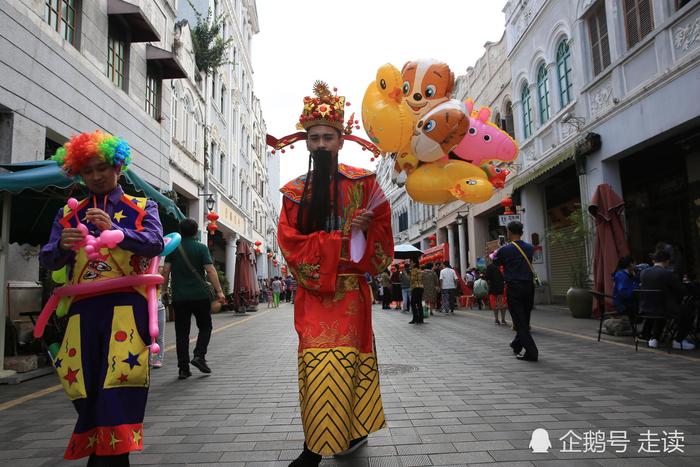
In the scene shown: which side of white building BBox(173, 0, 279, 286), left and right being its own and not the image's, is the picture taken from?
right

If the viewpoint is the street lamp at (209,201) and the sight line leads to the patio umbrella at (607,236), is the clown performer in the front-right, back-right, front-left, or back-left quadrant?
front-right

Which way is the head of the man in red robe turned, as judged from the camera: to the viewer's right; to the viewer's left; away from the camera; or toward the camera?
toward the camera

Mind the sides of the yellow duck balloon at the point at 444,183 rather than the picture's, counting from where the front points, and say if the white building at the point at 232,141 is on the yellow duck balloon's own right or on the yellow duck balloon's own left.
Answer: on the yellow duck balloon's own left

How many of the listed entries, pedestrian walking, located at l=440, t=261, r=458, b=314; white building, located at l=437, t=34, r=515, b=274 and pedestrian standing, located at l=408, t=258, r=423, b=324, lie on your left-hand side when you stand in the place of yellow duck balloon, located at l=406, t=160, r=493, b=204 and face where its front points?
3

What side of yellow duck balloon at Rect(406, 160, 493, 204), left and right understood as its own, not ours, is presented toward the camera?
right
